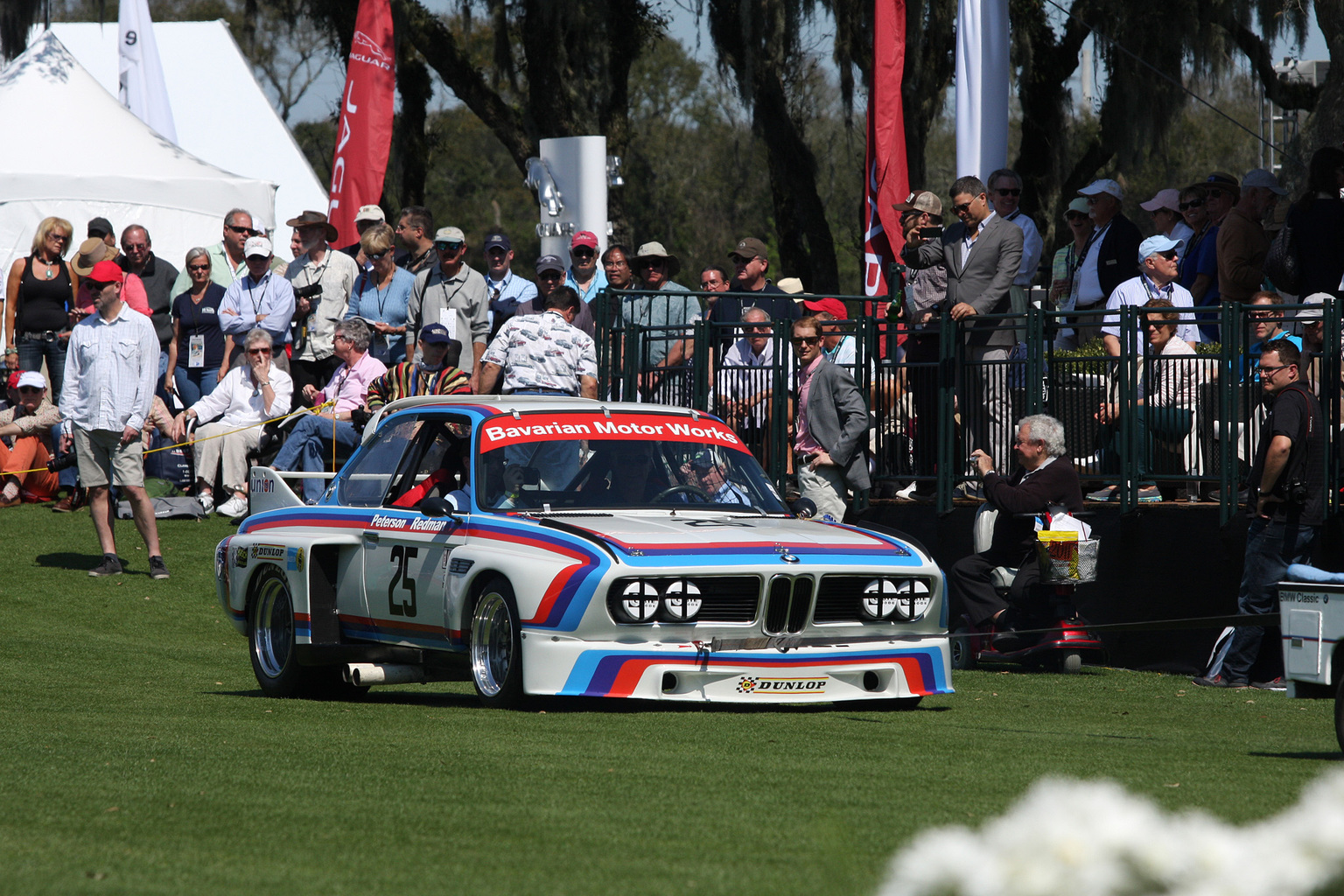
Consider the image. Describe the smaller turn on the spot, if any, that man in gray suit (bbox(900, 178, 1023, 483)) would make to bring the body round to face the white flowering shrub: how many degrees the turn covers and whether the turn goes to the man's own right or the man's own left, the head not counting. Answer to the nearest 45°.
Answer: approximately 45° to the man's own left

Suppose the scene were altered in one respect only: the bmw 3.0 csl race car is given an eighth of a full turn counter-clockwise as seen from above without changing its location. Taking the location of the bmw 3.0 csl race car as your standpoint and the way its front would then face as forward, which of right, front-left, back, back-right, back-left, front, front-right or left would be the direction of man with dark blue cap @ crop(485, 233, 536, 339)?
left

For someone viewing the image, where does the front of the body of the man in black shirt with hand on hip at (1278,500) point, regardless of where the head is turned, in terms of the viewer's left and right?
facing to the left of the viewer

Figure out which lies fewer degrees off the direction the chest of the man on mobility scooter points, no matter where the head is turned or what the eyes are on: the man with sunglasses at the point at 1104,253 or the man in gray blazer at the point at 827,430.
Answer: the man in gray blazer

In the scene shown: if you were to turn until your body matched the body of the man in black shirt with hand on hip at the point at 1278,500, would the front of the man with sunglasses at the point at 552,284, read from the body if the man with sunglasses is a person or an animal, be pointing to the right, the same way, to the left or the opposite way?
to the left

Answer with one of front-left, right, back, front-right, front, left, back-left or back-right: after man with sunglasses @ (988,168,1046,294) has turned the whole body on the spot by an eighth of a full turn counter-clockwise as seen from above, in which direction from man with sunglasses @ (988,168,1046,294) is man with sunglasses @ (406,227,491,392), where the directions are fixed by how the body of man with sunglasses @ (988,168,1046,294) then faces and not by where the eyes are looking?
back-right

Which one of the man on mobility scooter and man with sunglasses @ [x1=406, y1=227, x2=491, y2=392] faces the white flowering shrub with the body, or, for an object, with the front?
the man with sunglasses

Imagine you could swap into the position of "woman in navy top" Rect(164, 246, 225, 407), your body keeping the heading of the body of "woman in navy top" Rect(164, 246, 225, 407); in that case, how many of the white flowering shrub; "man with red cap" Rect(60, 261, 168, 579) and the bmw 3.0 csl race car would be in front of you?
3
